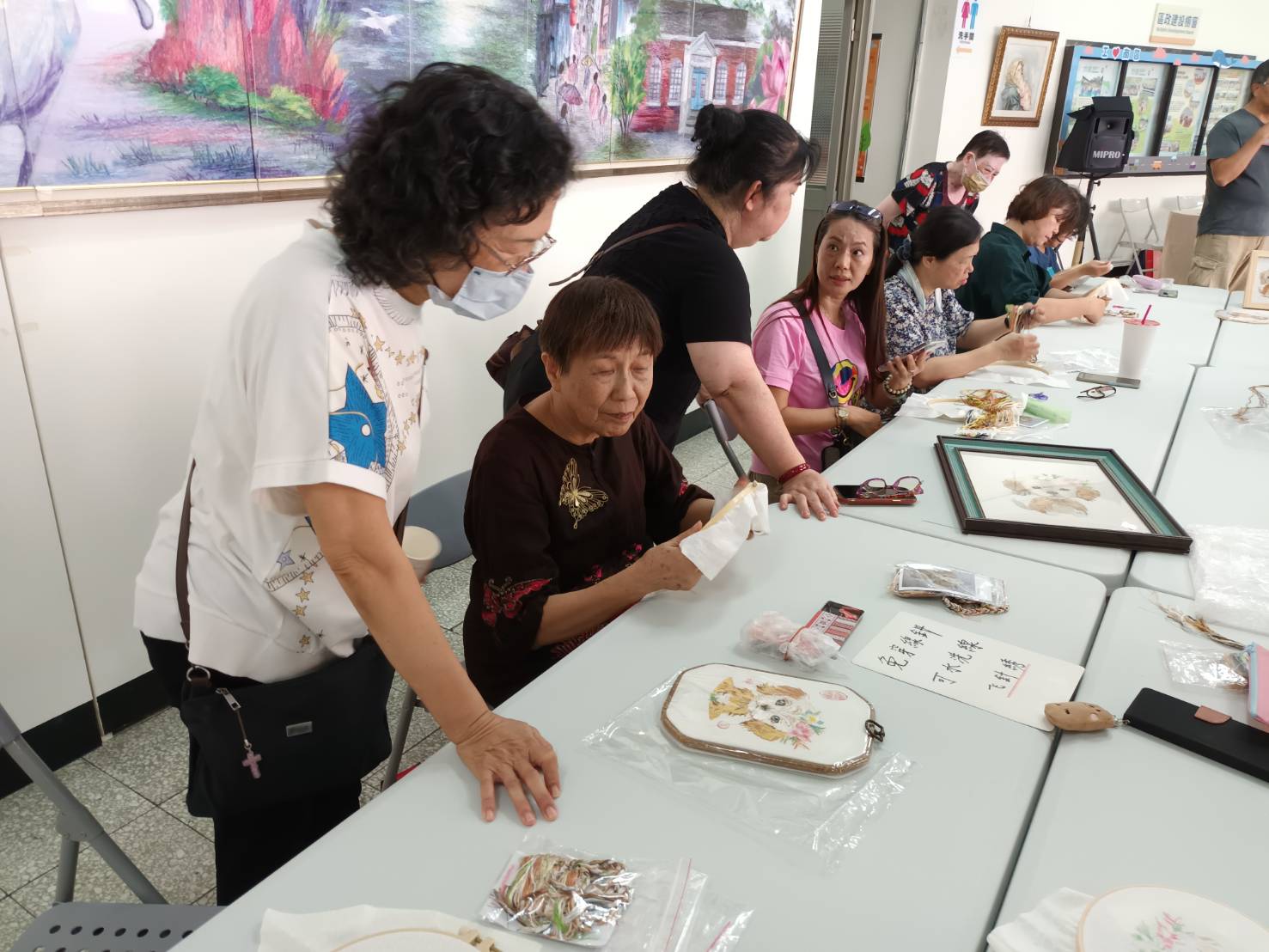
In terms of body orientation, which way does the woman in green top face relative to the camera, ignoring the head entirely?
to the viewer's right

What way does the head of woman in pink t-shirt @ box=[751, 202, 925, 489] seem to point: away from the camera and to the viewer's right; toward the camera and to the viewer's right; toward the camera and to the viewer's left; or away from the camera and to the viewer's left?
toward the camera and to the viewer's left

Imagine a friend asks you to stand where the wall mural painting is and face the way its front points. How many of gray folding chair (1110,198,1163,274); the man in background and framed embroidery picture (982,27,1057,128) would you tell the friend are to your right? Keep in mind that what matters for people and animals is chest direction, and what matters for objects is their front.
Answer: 0

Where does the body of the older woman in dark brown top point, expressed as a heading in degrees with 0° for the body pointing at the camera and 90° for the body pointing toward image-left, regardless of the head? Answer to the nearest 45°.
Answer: approximately 315°

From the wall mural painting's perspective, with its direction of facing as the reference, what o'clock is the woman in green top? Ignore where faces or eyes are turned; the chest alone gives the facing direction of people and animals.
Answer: The woman in green top is roughly at 10 o'clock from the wall mural painting.

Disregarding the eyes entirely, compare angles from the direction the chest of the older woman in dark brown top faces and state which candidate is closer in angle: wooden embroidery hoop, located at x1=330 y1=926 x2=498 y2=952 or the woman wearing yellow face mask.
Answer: the wooden embroidery hoop

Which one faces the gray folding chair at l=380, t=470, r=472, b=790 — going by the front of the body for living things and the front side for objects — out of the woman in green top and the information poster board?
the information poster board

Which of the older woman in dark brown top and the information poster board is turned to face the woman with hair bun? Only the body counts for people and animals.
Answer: the information poster board

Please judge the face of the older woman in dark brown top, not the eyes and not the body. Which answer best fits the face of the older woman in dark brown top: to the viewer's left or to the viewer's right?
to the viewer's right

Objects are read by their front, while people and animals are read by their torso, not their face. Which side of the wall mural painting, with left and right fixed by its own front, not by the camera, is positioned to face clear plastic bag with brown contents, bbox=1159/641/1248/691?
front

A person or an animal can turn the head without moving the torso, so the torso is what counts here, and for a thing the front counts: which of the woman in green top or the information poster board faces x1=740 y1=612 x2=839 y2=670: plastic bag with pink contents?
the information poster board

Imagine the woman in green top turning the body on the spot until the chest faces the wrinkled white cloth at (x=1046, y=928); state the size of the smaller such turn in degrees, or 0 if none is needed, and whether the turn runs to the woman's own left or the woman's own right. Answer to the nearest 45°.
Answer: approximately 90° to the woman's own right

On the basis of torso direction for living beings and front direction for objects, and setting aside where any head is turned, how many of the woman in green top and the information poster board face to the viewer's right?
1

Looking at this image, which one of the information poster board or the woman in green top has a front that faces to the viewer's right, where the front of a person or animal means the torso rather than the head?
the woman in green top

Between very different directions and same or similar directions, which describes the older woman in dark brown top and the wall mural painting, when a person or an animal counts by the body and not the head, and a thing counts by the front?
same or similar directions

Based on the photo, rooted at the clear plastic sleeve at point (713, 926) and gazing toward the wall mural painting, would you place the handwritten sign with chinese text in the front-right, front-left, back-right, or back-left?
front-right

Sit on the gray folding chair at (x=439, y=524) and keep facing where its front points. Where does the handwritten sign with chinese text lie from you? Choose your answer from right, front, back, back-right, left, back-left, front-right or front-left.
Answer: front

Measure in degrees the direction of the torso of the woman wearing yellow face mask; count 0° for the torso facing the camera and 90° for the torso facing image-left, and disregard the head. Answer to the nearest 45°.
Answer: approximately 315°

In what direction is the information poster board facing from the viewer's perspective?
toward the camera
